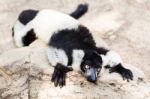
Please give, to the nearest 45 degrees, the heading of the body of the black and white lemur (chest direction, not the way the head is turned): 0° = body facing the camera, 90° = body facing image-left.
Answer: approximately 315°
